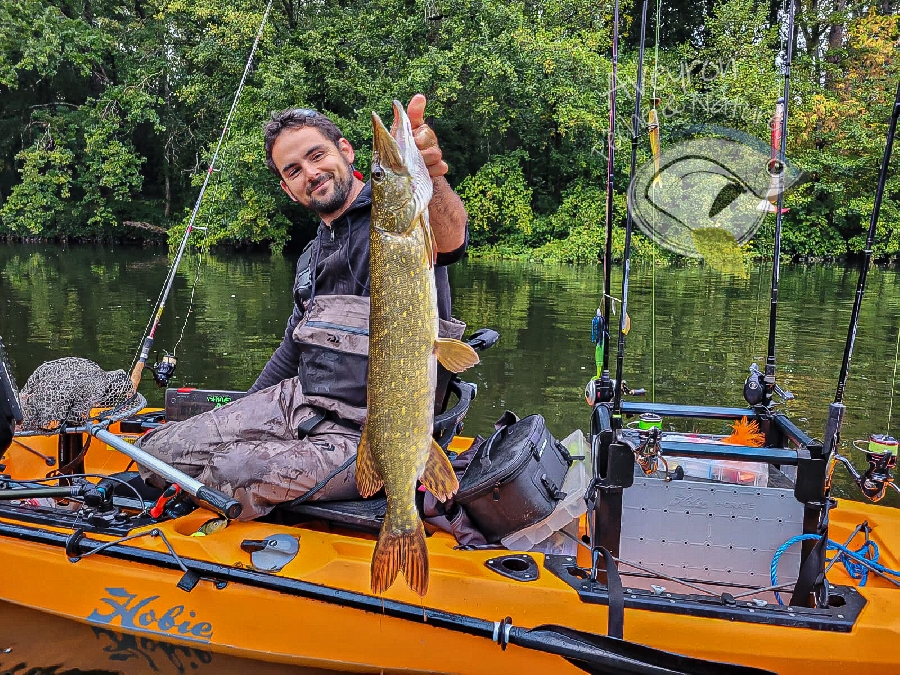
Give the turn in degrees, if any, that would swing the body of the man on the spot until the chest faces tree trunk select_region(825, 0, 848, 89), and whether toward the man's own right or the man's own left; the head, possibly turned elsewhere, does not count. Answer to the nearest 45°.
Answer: approximately 180°

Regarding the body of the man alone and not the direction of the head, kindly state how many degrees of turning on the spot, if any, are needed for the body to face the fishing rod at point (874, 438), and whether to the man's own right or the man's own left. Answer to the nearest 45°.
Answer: approximately 135° to the man's own left

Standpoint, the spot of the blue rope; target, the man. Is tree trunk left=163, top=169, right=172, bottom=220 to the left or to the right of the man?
right

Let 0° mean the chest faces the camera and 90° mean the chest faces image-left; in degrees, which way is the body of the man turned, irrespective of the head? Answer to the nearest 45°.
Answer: approximately 45°

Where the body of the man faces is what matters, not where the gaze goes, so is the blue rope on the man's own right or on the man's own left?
on the man's own left

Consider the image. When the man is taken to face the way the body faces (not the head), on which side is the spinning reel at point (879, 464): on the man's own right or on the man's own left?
on the man's own left

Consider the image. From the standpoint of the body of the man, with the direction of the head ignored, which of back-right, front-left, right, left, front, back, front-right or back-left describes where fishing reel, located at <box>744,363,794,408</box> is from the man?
back-left

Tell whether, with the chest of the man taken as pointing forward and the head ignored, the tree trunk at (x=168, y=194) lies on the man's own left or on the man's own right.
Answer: on the man's own right

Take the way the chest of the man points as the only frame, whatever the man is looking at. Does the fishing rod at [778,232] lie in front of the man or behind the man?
behind
